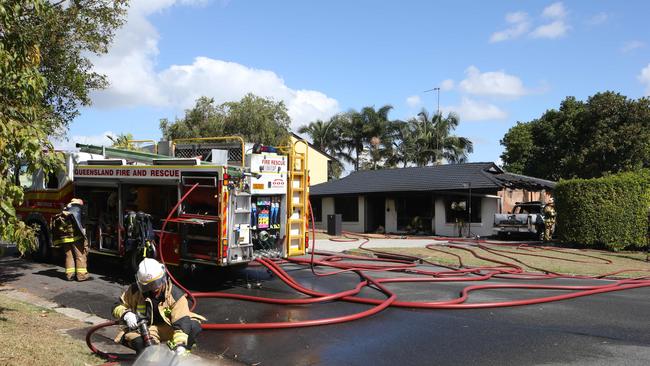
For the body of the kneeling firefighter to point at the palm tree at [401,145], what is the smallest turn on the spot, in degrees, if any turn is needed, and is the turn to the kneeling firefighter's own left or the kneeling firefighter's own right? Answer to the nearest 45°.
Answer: approximately 135° to the kneeling firefighter's own left

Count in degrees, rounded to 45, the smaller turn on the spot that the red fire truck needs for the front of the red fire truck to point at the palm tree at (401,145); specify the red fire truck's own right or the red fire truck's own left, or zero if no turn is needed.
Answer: approximately 90° to the red fire truck's own right

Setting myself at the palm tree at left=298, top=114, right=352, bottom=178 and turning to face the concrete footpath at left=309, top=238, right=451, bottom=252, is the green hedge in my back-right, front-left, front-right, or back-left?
front-left

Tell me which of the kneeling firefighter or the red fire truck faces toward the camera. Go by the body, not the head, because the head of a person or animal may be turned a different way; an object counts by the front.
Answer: the kneeling firefighter

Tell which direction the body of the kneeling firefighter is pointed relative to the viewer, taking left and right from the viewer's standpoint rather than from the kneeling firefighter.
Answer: facing the viewer

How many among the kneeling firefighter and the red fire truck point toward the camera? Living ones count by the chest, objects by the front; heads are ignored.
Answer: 1

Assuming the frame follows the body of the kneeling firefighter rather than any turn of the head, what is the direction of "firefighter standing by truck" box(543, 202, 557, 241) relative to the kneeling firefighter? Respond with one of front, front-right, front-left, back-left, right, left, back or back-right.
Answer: back-left

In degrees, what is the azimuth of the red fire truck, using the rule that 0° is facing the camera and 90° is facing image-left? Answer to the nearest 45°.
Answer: approximately 135°

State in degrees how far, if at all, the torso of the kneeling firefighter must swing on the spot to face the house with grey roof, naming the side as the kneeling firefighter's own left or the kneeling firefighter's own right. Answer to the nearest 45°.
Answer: approximately 135° to the kneeling firefighter's own left

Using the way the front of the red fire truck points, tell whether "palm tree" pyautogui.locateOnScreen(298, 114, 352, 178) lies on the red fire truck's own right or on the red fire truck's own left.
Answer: on the red fire truck's own right

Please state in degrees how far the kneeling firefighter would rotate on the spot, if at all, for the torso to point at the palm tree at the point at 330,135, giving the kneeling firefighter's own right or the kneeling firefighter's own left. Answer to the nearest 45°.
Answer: approximately 180°

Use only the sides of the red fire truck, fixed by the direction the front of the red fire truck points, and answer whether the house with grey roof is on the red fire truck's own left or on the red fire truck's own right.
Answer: on the red fire truck's own right

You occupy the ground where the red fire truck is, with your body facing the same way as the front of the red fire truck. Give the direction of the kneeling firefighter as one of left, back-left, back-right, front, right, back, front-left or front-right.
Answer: back-left
